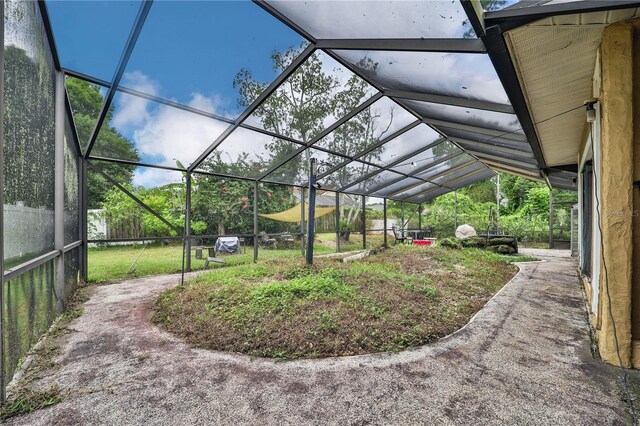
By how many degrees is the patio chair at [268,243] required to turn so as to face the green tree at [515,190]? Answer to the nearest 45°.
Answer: approximately 90° to its left

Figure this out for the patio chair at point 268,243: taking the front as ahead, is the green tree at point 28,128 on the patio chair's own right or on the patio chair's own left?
on the patio chair's own right

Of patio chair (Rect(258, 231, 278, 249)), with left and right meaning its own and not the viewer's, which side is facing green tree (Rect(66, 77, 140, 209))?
back

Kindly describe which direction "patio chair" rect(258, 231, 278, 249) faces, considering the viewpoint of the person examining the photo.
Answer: facing the viewer and to the right of the viewer

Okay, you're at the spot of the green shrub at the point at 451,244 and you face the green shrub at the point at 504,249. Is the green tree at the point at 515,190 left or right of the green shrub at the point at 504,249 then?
left

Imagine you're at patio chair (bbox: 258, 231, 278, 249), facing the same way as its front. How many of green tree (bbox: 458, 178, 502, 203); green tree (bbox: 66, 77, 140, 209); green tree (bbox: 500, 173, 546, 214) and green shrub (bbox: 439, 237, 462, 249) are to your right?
1

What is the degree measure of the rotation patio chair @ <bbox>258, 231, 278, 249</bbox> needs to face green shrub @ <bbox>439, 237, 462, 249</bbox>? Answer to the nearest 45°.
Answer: approximately 45° to its left

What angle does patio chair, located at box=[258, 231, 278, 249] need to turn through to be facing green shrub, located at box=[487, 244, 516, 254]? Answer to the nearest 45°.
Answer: approximately 45° to its left

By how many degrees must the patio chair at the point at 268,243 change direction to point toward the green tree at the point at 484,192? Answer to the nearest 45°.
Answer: approximately 90° to its left
